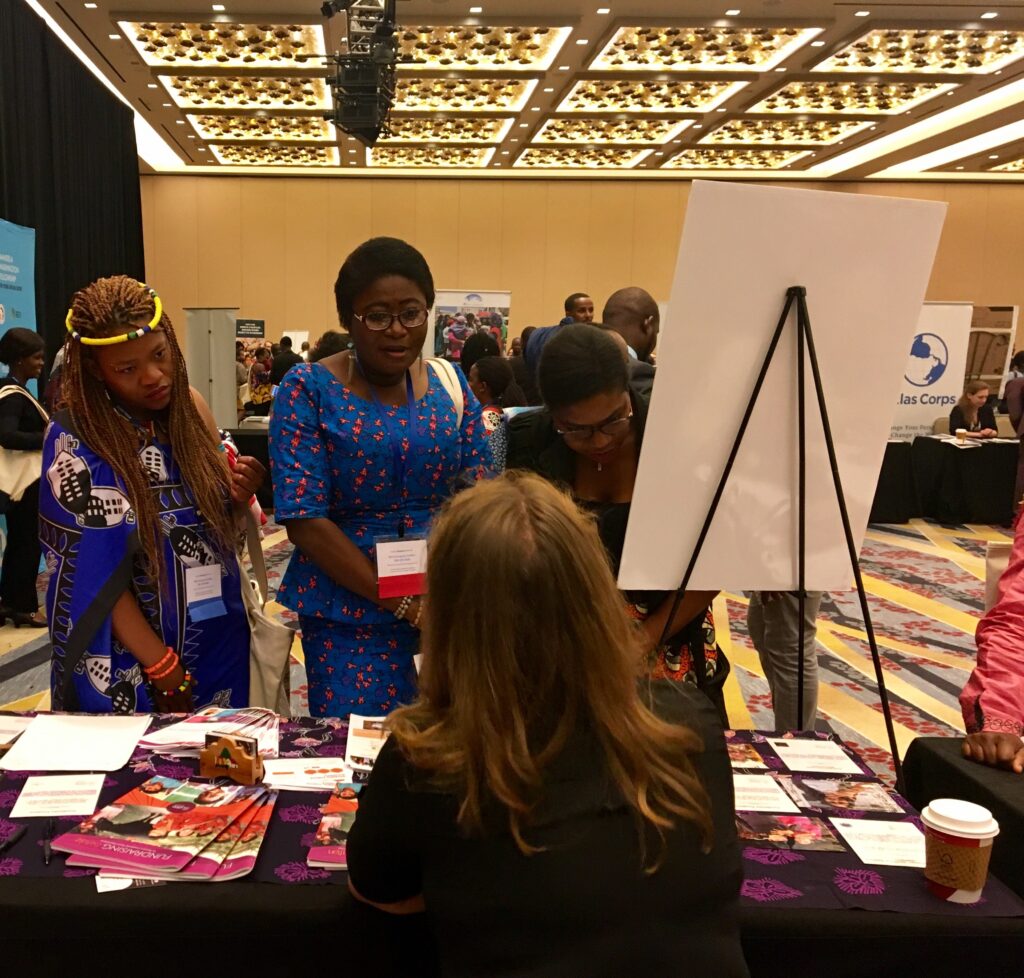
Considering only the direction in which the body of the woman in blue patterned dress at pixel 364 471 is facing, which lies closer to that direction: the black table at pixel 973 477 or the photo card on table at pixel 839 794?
the photo card on table

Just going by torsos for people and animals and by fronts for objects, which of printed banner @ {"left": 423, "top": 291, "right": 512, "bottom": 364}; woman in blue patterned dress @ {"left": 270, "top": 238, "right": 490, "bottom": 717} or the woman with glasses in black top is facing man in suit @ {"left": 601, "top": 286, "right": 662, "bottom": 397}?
the printed banner

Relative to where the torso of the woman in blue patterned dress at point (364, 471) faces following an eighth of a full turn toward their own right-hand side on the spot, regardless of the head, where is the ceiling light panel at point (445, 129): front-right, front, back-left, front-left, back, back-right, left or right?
back

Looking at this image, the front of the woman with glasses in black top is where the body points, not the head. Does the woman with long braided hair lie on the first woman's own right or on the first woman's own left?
on the first woman's own right

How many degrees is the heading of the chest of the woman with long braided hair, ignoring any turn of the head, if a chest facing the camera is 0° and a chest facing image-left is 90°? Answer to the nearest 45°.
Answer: approximately 315°

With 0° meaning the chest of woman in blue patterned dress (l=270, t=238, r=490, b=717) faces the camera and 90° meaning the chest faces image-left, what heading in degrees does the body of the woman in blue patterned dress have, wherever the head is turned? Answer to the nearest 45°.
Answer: approximately 315°

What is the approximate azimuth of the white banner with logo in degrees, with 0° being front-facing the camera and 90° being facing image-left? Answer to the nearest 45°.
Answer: approximately 0°

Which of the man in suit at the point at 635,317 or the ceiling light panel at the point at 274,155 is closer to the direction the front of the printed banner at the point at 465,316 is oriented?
the man in suit

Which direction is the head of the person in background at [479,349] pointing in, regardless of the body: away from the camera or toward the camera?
away from the camera

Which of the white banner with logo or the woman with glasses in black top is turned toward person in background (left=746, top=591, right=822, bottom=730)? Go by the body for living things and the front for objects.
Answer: the white banner with logo

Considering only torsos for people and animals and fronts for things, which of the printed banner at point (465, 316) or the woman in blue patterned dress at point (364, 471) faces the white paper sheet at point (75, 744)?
the printed banner

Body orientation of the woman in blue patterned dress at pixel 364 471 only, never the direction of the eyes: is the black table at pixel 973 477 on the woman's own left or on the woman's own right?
on the woman's own left

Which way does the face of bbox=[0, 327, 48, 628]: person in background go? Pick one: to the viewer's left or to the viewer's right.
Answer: to the viewer's right

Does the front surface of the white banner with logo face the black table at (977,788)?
yes
